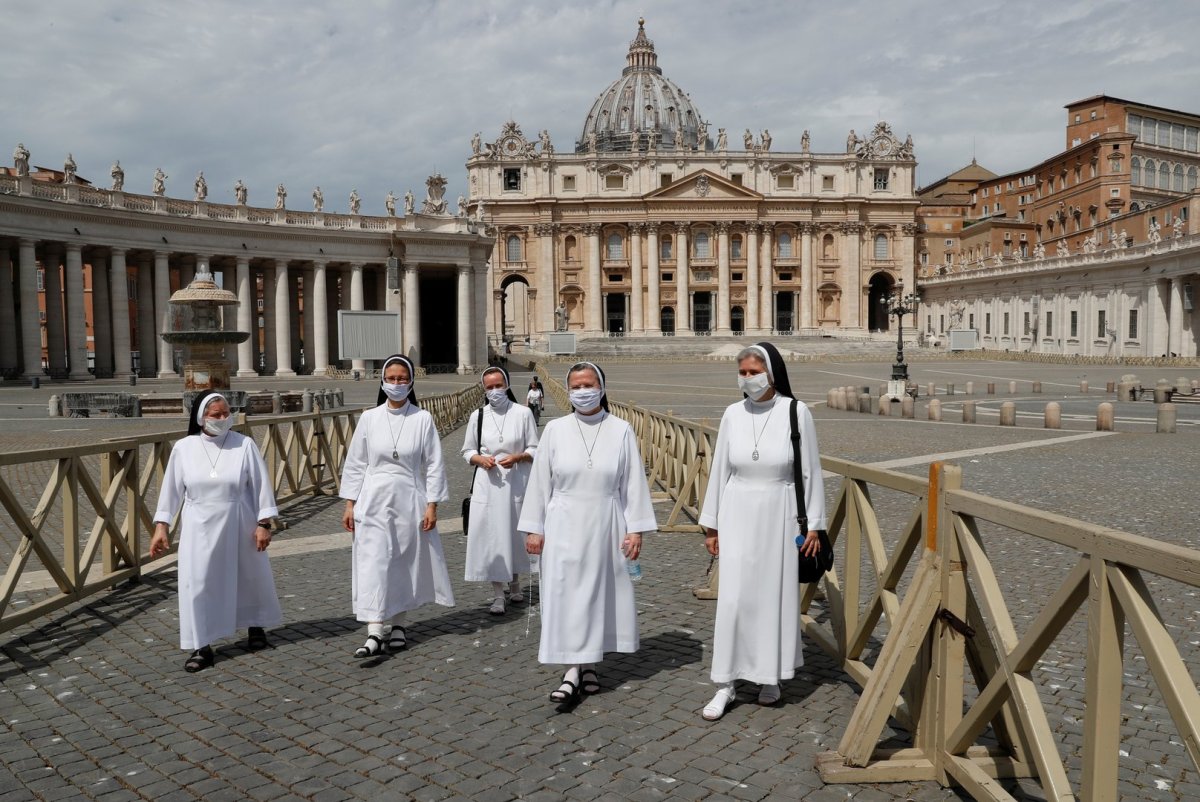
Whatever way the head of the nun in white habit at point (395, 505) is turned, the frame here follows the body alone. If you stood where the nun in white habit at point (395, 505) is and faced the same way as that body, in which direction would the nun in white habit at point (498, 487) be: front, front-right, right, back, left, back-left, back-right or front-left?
back-left

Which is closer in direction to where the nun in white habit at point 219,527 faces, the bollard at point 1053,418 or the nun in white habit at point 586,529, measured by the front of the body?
the nun in white habit

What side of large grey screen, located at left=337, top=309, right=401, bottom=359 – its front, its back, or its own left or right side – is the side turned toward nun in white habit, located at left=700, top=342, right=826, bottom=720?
front

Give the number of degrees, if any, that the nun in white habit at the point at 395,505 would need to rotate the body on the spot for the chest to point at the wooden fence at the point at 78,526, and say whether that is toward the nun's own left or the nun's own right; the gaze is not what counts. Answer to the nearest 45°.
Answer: approximately 135° to the nun's own right

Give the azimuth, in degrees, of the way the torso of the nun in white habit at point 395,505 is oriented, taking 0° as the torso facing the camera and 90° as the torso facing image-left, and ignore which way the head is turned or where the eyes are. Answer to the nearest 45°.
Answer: approximately 0°
